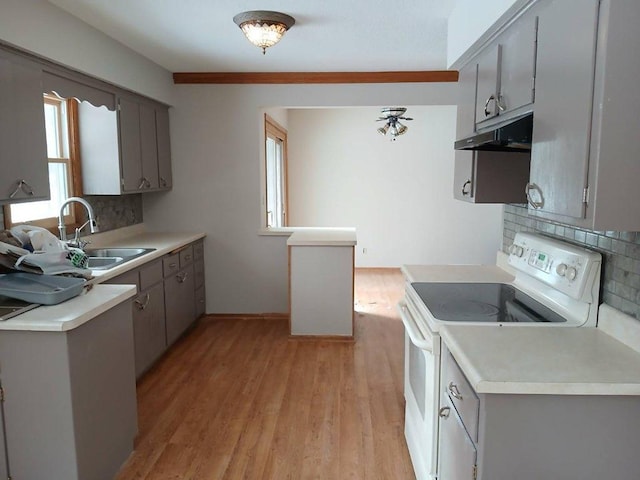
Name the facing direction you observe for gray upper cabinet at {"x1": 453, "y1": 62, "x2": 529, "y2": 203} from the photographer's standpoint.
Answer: facing to the left of the viewer

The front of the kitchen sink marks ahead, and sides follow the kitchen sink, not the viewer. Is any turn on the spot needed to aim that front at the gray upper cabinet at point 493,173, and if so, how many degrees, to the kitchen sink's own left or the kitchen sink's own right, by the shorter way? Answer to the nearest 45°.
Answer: approximately 45° to the kitchen sink's own right

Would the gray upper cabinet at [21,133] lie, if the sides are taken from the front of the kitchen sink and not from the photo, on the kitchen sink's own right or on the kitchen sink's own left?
on the kitchen sink's own right

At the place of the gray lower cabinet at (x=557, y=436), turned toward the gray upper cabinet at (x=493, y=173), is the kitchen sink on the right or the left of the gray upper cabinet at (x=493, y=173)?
left

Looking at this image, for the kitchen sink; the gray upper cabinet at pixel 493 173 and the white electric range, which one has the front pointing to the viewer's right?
the kitchen sink

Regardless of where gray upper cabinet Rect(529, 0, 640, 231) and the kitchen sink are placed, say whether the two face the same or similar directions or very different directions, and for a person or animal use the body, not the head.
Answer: very different directions

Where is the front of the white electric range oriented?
to the viewer's left

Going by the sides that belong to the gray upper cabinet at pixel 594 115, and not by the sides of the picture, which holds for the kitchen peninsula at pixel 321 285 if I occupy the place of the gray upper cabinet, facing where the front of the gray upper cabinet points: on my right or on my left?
on my right

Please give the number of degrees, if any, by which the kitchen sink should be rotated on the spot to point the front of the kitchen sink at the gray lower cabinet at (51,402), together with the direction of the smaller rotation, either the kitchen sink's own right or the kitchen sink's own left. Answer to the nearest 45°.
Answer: approximately 90° to the kitchen sink's own right

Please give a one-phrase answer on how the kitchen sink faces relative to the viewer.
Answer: facing to the right of the viewer

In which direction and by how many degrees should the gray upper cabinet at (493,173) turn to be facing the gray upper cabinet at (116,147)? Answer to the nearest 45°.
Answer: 0° — it already faces it
